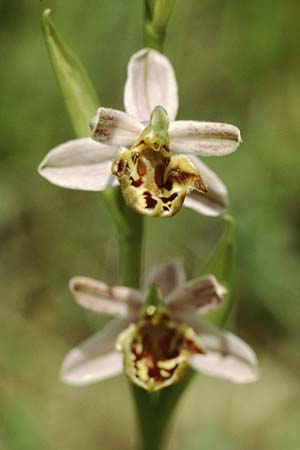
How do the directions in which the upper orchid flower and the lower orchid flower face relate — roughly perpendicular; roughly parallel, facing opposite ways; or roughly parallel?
roughly parallel

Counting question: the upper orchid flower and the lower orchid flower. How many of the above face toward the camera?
2

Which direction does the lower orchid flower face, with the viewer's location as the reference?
facing the viewer

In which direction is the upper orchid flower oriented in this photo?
toward the camera
